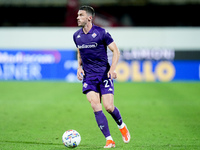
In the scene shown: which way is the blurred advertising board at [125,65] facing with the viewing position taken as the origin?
facing the viewer

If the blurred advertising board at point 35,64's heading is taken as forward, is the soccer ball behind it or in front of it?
in front

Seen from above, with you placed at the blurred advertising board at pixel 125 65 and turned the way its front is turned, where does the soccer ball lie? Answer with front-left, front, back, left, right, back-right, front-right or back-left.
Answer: front

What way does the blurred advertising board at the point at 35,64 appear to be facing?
toward the camera
